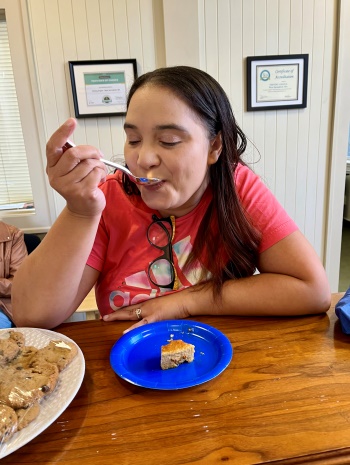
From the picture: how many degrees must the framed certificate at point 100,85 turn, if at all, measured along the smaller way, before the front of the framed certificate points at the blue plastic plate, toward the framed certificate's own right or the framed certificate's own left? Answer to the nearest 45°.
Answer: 0° — it already faces it

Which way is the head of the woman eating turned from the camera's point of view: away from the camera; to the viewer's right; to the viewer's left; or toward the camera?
toward the camera

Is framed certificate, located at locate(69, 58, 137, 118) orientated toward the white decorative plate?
yes

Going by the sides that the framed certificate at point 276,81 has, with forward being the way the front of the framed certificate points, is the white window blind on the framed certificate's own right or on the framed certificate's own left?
on the framed certificate's own right

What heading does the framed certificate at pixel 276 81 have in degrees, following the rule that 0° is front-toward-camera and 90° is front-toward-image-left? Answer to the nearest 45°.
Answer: approximately 0°

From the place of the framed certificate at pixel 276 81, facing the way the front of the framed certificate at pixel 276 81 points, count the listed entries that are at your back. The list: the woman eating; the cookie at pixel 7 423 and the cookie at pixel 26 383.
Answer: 0

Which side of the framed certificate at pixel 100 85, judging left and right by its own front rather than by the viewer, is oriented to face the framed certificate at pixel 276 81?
left

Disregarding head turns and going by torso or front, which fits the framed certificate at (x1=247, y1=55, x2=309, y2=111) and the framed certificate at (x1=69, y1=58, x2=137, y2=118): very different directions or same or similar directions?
same or similar directions

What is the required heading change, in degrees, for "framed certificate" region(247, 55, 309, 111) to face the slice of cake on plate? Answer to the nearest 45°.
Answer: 0° — it already faces it

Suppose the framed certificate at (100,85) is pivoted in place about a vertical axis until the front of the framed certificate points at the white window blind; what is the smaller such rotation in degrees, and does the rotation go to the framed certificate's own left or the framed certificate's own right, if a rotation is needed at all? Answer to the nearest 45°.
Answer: approximately 90° to the framed certificate's own right

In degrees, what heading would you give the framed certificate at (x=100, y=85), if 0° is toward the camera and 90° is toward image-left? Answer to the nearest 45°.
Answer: approximately 0°

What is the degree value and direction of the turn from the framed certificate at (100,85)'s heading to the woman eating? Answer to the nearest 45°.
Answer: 0° — it already faces them

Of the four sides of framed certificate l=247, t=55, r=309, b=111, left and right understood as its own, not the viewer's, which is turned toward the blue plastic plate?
front

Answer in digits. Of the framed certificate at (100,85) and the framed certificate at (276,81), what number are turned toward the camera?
2

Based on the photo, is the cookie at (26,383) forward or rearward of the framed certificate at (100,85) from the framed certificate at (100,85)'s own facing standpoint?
forward

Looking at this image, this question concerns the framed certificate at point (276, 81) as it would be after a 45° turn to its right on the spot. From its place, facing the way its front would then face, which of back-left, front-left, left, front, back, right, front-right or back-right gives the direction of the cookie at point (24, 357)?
front-left

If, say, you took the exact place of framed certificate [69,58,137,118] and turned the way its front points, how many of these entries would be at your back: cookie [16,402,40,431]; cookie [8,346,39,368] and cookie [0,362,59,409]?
0

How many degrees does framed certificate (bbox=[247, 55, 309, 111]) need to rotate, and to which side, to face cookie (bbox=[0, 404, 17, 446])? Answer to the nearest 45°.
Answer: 0° — it already faces it

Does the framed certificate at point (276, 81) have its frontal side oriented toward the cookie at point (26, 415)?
yes

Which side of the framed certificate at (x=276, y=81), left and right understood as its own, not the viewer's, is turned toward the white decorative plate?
front

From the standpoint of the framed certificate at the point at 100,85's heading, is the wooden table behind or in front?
in front

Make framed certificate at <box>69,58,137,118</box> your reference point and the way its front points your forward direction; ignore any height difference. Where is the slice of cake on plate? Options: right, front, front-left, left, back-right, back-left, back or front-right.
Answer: front
